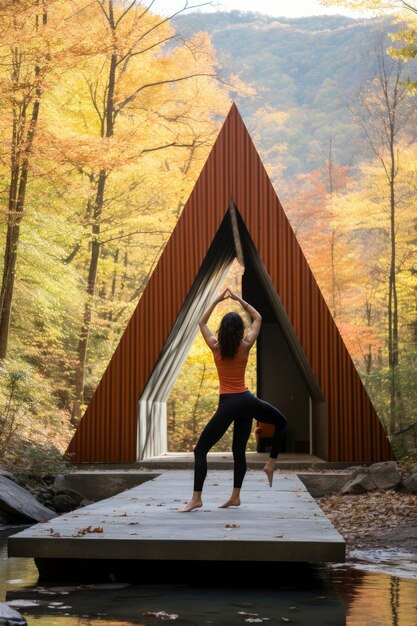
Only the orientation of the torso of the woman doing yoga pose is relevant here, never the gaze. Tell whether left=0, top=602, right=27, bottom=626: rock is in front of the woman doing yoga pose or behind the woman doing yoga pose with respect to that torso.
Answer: behind

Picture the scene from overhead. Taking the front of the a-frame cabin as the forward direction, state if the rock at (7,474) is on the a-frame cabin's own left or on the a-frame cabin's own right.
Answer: on the a-frame cabin's own right

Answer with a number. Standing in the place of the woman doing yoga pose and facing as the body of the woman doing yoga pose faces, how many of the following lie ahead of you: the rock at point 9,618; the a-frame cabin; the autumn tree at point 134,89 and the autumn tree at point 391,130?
3

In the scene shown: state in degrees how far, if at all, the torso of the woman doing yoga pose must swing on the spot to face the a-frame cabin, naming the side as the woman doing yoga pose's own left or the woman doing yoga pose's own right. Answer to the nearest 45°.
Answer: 0° — they already face it

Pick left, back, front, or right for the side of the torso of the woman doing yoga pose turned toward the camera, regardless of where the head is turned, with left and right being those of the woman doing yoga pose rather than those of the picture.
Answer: back

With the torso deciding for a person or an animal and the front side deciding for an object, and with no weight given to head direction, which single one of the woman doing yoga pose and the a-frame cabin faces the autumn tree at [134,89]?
the woman doing yoga pose

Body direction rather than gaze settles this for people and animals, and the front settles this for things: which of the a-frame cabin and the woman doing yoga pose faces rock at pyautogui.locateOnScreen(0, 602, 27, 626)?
the a-frame cabin

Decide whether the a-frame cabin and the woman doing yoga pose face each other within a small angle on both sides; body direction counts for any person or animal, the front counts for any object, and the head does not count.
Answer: yes

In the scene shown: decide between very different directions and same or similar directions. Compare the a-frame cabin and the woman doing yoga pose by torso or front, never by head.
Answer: very different directions

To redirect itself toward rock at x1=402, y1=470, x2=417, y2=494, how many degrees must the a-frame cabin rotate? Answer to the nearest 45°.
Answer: approximately 45° to its left

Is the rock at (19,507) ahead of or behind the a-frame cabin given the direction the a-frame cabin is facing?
ahead

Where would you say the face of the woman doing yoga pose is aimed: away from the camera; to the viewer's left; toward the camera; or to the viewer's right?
away from the camera
